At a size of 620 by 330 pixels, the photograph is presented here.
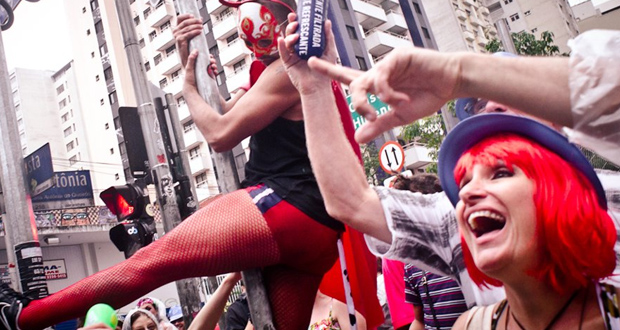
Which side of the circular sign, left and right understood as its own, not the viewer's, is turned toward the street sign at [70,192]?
right

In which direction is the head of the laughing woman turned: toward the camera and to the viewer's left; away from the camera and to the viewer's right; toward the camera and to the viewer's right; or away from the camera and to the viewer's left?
toward the camera and to the viewer's left

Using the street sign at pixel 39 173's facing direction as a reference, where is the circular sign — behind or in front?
behind

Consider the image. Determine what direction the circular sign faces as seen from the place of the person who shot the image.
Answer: facing the viewer

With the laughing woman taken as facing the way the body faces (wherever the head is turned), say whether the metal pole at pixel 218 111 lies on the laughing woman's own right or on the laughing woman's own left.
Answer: on the laughing woman's own right

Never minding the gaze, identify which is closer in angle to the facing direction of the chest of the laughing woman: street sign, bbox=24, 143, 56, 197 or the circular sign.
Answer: the street sign

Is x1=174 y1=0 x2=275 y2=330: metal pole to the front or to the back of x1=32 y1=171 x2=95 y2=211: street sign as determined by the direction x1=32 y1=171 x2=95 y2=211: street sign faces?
to the front

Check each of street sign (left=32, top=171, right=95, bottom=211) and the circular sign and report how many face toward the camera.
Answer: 2

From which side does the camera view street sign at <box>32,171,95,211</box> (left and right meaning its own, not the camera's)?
front

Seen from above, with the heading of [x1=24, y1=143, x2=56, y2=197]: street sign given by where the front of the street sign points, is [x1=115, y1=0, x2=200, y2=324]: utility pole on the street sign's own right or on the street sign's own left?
on the street sign's own left

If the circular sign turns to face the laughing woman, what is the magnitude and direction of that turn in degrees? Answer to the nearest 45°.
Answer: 0° — it already faces them

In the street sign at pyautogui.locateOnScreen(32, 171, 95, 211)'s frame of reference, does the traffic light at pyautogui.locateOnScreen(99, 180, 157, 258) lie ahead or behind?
ahead
